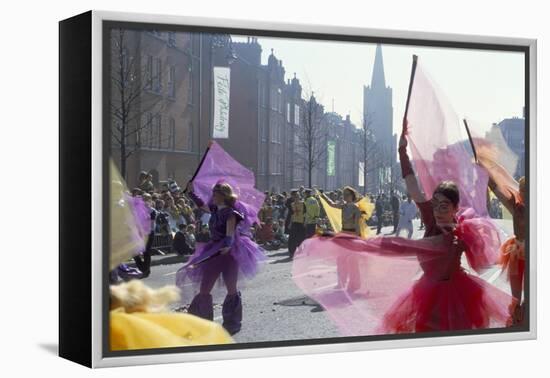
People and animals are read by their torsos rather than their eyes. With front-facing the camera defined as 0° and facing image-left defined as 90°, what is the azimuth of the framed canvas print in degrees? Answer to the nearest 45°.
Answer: approximately 315°
